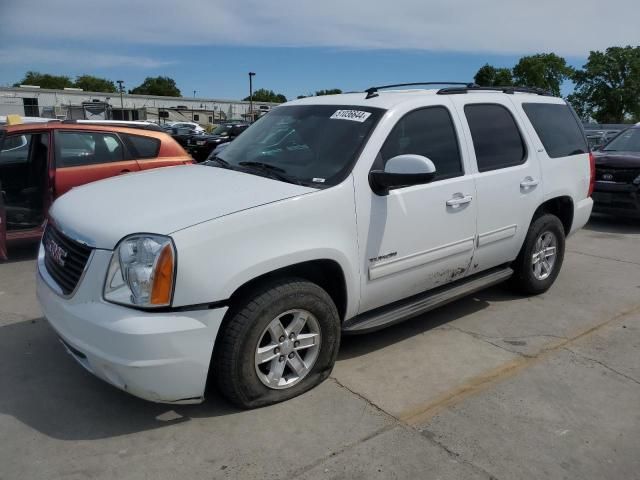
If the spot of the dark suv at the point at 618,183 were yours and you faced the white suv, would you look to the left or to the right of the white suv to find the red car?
right

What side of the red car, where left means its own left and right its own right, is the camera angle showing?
left

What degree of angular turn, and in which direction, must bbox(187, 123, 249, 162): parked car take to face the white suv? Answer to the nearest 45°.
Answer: approximately 45° to its left

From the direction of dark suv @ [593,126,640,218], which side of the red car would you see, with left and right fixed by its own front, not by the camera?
back

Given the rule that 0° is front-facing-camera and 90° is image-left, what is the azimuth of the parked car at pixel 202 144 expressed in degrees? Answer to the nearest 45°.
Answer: approximately 45°

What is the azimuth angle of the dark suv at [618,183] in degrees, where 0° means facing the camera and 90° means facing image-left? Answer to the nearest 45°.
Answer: approximately 45°

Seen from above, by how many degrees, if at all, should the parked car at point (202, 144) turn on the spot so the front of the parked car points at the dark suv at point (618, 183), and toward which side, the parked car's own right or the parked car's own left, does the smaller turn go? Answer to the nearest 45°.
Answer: approximately 90° to the parked car's own left

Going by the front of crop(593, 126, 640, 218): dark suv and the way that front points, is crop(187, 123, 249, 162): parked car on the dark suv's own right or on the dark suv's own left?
on the dark suv's own right

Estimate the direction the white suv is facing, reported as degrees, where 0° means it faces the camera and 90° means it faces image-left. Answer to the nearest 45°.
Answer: approximately 45°
